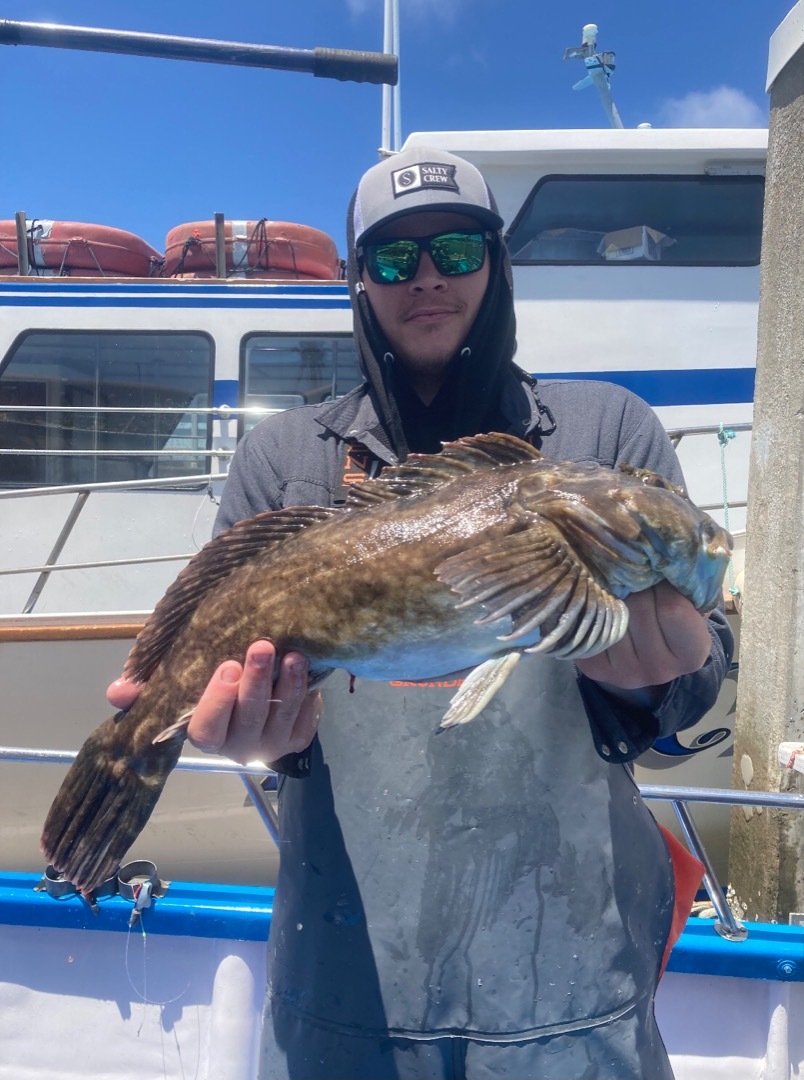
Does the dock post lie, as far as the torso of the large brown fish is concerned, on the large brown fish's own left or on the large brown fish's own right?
on the large brown fish's own left

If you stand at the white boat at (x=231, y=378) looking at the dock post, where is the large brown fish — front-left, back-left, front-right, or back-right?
front-right

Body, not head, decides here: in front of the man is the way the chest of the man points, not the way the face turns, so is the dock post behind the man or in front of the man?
behind

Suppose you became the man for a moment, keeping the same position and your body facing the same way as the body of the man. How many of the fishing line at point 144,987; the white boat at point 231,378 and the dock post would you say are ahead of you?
0

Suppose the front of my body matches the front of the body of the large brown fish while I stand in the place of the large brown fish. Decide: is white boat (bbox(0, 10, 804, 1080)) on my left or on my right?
on my left

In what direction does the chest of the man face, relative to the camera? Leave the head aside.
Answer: toward the camera

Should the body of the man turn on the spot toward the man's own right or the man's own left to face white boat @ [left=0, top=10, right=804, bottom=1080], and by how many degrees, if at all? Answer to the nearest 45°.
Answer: approximately 180°

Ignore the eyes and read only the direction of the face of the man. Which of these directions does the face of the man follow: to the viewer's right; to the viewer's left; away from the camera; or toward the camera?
toward the camera

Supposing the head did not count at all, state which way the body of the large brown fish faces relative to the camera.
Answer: to the viewer's right
